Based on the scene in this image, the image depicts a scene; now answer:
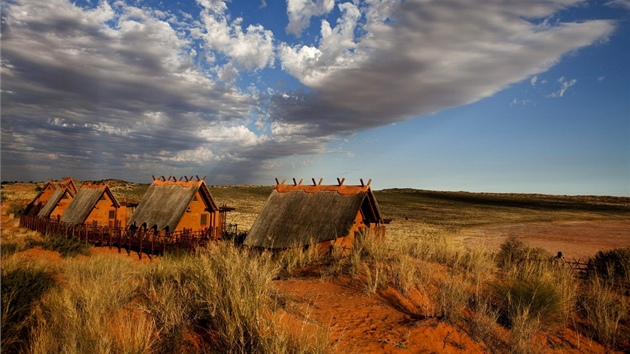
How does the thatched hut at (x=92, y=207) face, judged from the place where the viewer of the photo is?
facing the viewer and to the right of the viewer

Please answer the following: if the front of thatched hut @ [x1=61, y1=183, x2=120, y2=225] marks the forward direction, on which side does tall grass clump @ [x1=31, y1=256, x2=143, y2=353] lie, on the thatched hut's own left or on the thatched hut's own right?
on the thatched hut's own right

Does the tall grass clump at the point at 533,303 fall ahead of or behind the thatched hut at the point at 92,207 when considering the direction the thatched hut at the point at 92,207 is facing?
ahead

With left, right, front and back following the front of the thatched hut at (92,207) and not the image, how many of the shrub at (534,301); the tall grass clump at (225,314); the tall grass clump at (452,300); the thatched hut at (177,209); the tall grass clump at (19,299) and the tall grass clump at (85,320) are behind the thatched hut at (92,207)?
0

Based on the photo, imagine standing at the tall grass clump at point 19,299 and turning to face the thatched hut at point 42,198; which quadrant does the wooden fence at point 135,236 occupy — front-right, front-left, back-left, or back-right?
front-right

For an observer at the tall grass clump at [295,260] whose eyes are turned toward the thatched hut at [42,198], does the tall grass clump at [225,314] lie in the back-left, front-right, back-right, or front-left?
back-left

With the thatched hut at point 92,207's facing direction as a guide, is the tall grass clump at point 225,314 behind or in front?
in front

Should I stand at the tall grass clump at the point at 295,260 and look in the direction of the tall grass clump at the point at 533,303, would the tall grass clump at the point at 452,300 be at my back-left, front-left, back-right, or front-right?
front-right

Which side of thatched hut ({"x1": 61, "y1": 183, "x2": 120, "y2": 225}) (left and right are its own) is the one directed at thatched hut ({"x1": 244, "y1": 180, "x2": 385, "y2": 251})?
front

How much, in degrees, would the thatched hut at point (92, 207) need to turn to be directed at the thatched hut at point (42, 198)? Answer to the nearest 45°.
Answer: approximately 180°

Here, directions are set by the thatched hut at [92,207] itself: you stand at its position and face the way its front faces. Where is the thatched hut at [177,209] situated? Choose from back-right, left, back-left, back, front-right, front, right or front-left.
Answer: front

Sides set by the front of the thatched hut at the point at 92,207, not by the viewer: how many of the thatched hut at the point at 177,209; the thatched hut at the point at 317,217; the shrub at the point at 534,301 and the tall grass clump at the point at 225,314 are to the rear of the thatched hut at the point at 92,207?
0

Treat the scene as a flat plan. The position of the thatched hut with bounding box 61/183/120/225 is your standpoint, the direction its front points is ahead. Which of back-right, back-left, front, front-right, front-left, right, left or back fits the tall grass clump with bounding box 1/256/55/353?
front-right
